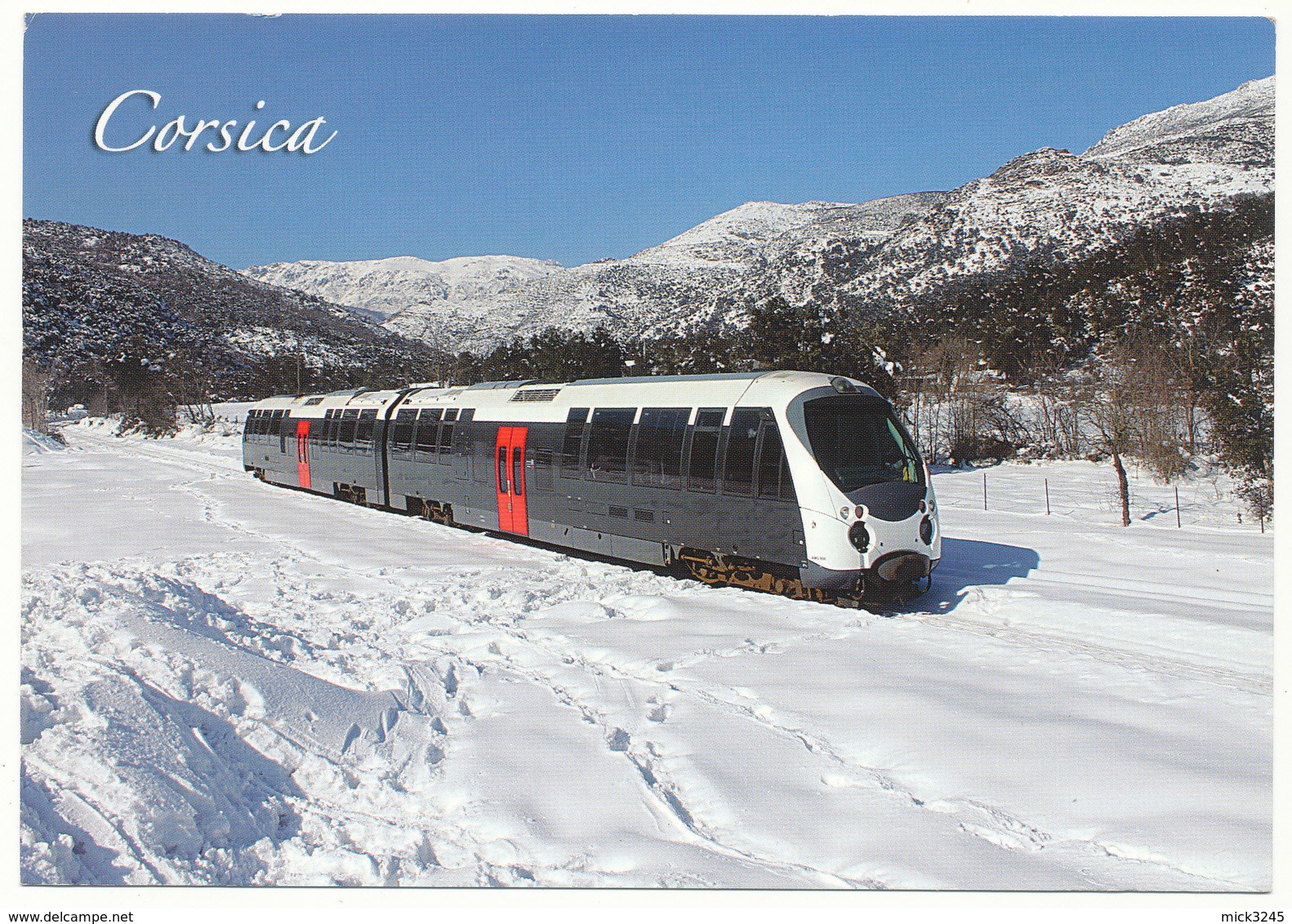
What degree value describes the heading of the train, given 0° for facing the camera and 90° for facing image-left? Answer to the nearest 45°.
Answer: approximately 315°
